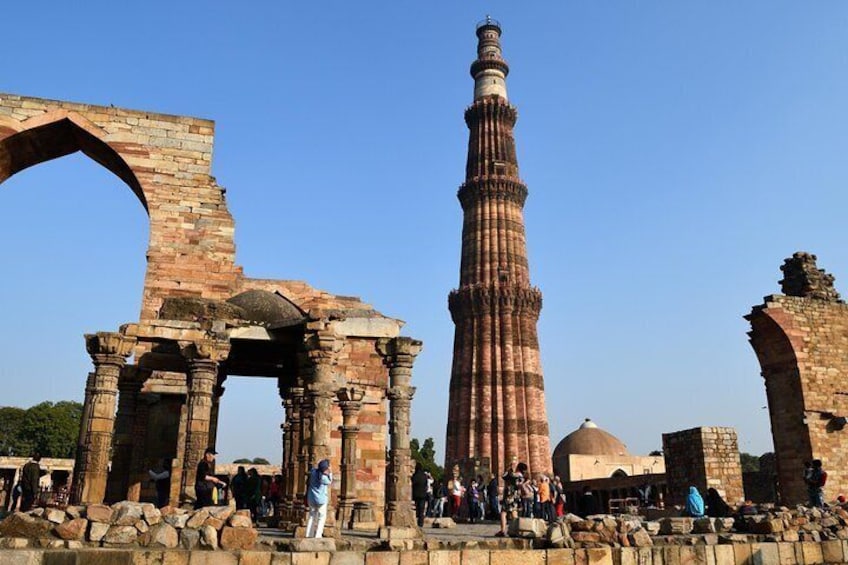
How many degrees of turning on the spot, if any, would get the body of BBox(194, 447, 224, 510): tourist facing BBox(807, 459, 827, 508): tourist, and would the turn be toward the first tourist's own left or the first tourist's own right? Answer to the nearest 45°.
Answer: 0° — they already face them

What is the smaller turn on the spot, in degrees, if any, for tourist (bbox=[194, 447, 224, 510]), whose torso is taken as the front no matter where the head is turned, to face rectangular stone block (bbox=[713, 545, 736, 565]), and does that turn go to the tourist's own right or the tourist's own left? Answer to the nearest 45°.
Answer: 0° — they already face it

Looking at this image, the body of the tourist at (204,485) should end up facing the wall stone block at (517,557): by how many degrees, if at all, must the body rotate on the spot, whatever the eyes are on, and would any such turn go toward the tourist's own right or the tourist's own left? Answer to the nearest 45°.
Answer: approximately 45° to the tourist's own right

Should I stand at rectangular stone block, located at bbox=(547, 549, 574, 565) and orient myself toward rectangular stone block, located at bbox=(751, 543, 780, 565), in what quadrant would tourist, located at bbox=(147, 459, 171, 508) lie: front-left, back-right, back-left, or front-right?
back-left

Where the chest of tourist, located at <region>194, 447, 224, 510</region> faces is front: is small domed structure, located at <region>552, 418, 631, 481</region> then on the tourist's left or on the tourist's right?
on the tourist's left

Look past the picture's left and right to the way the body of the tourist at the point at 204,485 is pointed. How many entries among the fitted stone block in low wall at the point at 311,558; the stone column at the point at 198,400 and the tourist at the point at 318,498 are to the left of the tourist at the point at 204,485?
1

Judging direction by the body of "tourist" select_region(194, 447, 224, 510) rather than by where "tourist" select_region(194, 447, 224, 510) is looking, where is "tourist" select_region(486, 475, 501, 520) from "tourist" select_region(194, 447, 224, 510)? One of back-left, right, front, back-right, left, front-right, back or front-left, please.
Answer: front-left

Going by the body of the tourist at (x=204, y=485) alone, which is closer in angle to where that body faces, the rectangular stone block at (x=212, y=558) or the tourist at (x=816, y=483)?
the tourist

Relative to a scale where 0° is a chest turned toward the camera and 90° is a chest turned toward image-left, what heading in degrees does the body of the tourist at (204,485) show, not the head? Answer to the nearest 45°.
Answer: approximately 270°

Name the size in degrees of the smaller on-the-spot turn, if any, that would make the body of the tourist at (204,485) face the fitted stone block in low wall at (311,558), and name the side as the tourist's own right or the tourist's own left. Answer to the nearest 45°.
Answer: approximately 45° to the tourist's own right

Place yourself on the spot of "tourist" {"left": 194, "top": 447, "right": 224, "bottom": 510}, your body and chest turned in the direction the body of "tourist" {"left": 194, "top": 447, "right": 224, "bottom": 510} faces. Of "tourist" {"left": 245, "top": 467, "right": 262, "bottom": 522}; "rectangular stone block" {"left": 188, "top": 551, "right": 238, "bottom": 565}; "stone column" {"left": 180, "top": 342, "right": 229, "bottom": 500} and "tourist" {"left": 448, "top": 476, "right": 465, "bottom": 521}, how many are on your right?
1

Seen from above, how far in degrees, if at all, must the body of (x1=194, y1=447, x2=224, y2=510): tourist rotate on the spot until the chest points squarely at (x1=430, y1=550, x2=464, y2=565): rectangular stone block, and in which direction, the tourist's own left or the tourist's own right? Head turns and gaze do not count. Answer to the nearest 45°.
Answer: approximately 45° to the tourist's own right

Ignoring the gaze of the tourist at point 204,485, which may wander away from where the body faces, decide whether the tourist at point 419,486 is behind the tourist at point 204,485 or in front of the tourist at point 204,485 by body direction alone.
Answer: in front
